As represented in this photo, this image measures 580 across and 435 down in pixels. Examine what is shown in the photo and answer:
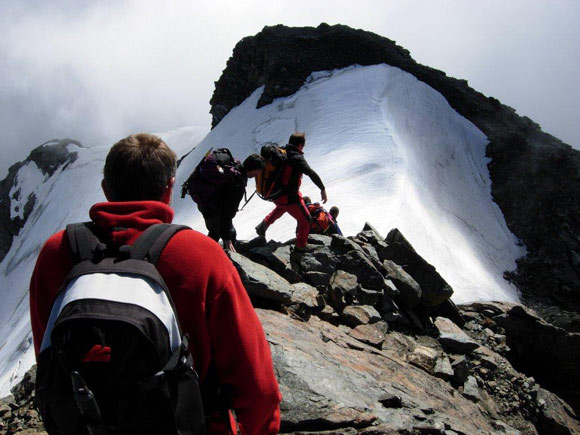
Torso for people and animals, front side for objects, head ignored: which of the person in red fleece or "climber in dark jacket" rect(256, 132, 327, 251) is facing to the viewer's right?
the climber in dark jacket

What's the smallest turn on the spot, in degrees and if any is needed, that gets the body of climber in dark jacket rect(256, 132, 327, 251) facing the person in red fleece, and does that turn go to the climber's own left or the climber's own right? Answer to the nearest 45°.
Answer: approximately 90° to the climber's own right

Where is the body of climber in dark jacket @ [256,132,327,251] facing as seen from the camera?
to the viewer's right

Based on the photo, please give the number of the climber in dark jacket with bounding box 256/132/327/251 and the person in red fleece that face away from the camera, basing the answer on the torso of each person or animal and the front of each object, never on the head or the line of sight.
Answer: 1

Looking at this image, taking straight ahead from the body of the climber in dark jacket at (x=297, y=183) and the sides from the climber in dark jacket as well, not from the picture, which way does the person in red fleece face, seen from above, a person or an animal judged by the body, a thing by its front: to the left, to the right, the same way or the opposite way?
to the left

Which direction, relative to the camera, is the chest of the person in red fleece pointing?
away from the camera

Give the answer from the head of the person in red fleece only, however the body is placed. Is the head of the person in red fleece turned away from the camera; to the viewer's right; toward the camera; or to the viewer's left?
away from the camera

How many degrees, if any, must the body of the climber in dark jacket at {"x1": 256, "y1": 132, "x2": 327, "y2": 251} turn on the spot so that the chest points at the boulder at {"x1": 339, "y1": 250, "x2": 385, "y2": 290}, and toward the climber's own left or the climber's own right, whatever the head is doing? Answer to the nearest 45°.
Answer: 0° — they already face it

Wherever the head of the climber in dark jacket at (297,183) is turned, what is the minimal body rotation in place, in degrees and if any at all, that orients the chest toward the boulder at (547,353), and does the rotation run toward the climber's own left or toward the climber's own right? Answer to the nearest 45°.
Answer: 0° — they already face it
